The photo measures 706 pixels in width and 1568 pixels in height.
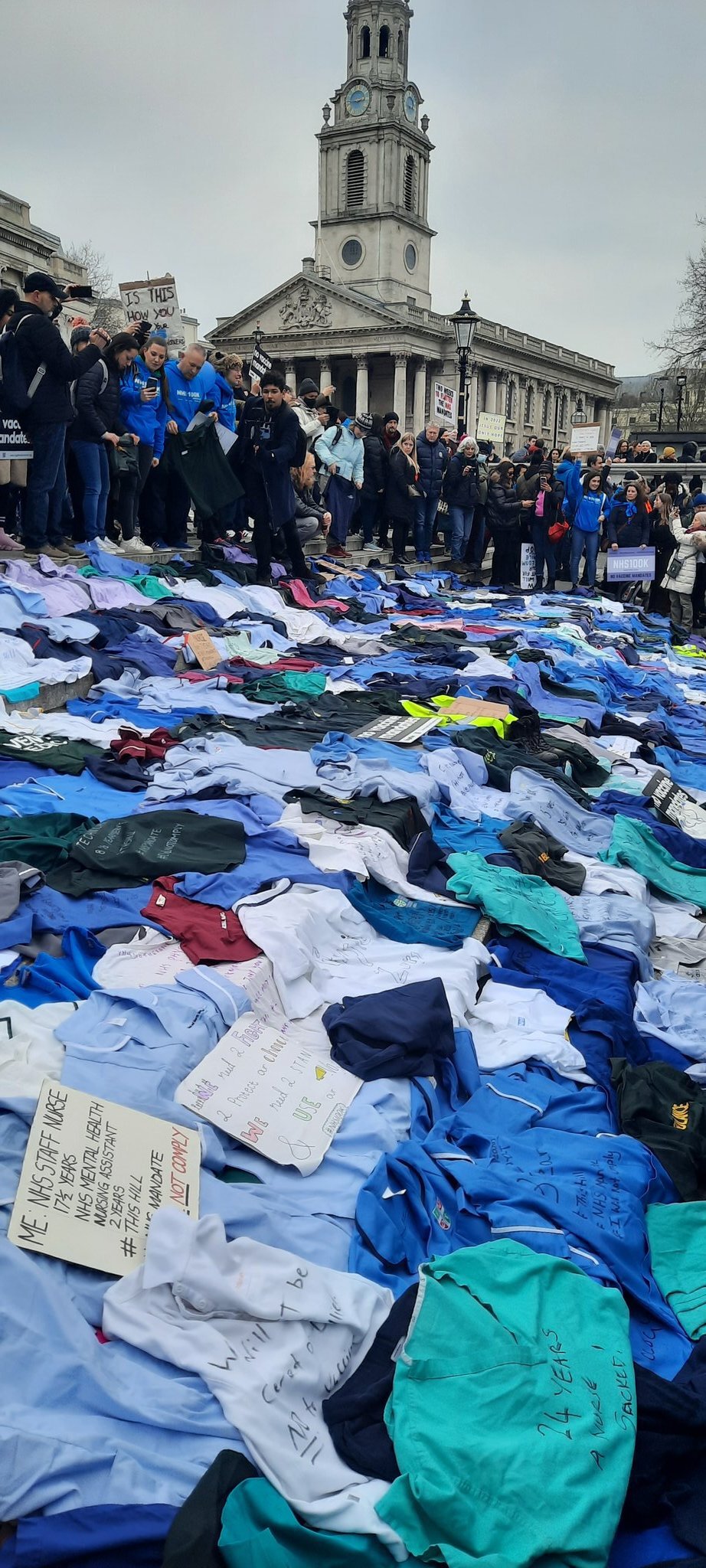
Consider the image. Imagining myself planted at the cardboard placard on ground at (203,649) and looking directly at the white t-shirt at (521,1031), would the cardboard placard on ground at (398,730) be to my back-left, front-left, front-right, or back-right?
front-left

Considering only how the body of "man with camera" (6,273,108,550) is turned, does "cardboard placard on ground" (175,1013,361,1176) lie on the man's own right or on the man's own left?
on the man's own right

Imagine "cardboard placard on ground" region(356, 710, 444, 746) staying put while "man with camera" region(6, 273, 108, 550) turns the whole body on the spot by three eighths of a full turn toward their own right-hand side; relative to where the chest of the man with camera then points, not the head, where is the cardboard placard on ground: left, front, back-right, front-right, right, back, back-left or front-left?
left

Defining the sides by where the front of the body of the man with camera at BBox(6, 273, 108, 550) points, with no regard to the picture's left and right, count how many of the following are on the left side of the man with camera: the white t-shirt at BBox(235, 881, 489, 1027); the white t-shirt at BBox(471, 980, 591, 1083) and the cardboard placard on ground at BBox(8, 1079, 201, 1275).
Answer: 0

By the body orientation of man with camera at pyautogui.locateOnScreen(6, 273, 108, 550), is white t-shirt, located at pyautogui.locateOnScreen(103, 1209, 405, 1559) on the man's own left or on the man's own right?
on the man's own right

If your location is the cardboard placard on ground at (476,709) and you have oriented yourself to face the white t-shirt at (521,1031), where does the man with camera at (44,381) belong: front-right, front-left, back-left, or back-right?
back-right

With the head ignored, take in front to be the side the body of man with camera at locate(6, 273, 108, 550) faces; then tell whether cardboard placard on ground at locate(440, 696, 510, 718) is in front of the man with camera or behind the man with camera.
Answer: in front
